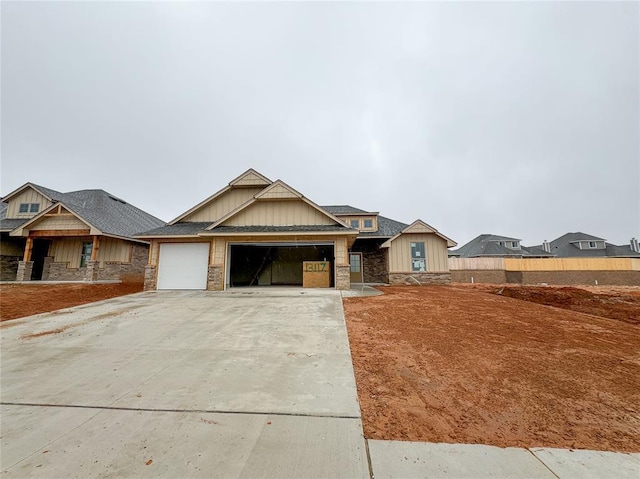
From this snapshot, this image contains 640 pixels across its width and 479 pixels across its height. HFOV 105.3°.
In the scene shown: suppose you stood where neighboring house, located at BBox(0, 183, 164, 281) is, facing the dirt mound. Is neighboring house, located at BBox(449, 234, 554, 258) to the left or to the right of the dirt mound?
left

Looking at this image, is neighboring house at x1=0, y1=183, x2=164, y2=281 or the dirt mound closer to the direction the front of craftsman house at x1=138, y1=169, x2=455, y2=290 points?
the dirt mound

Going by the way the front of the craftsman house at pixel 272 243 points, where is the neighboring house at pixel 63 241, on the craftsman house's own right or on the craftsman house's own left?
on the craftsman house's own right

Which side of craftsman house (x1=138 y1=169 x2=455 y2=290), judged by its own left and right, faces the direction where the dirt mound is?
left

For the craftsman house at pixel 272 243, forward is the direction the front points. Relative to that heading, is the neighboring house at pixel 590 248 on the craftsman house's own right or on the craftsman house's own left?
on the craftsman house's own left

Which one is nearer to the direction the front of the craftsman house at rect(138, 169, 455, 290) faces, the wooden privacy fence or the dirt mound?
the dirt mound

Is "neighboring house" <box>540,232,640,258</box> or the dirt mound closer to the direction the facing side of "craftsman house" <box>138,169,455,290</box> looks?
the dirt mound

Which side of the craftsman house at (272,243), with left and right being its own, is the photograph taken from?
front

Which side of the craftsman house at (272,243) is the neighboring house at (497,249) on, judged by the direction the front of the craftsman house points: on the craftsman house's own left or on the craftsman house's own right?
on the craftsman house's own left

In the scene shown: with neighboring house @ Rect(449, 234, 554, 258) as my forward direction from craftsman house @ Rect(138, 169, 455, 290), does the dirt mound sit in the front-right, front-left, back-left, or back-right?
front-right
